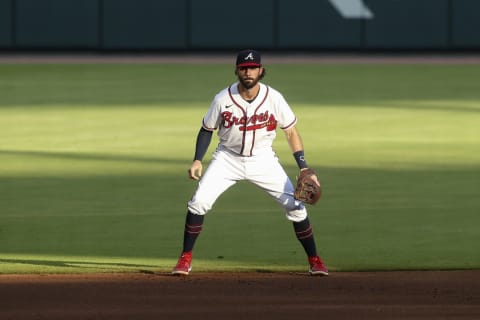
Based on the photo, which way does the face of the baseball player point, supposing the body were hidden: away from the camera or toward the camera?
toward the camera

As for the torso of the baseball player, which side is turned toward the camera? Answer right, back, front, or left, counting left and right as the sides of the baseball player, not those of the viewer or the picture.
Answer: front
